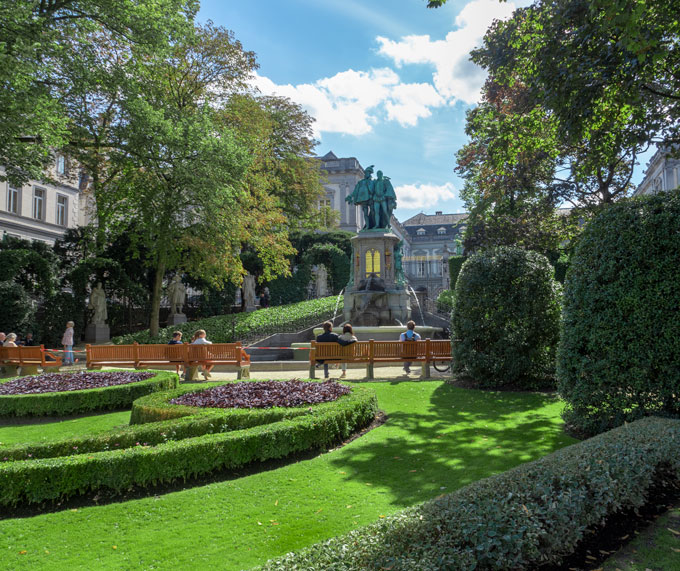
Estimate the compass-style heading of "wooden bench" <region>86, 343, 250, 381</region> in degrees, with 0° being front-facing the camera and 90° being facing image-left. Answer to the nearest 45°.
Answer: approximately 180°

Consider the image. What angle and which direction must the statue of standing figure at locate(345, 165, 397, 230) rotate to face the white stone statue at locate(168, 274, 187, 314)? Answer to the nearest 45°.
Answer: approximately 135° to its right

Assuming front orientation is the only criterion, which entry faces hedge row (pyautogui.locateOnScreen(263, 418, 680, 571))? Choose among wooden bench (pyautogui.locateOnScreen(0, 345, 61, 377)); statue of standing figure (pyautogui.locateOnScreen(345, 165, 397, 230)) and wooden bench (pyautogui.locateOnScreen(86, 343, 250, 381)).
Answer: the statue of standing figure

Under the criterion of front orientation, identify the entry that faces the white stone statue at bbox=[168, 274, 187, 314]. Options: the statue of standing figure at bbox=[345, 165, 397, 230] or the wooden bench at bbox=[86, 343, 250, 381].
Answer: the wooden bench

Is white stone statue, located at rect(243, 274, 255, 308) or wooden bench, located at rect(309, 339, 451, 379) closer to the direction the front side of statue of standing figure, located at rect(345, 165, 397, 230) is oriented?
the wooden bench

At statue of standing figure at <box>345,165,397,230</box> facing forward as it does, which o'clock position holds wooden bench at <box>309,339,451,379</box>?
The wooden bench is roughly at 12 o'clock from the statue of standing figure.

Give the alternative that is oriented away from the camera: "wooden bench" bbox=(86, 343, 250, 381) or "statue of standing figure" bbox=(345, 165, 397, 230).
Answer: the wooden bench

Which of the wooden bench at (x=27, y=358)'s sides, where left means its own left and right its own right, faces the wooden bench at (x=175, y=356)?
right

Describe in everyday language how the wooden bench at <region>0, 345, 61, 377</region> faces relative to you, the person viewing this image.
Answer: facing away from the viewer and to the right of the viewer
